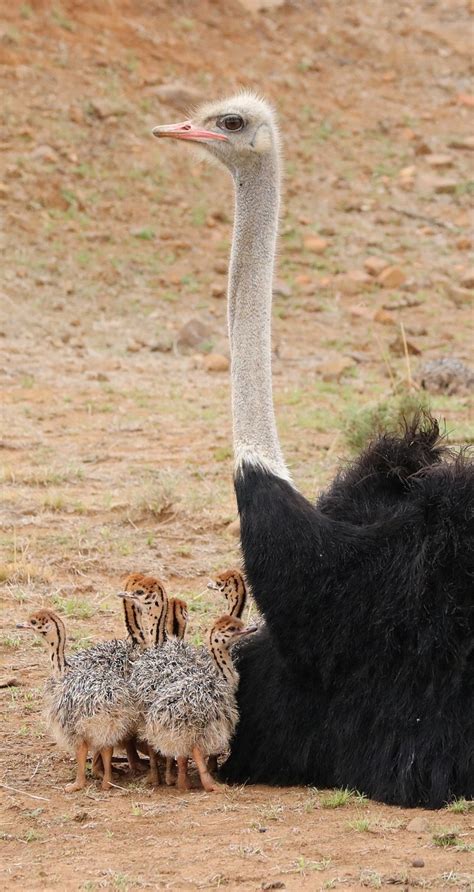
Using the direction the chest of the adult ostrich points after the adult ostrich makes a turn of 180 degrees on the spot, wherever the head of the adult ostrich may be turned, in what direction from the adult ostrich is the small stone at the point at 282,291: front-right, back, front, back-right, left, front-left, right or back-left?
left

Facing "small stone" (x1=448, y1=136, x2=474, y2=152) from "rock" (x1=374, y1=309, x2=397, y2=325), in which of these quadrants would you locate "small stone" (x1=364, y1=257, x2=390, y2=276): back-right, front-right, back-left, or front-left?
front-left

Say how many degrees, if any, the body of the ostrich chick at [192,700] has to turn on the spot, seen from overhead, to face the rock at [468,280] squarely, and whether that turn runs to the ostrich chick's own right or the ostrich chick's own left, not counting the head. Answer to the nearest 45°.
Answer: approximately 90° to the ostrich chick's own left

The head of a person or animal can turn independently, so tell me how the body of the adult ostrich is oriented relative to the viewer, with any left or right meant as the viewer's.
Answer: facing to the left of the viewer

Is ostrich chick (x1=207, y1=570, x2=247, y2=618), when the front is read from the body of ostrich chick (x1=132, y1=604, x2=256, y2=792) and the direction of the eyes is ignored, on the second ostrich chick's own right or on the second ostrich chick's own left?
on the second ostrich chick's own left

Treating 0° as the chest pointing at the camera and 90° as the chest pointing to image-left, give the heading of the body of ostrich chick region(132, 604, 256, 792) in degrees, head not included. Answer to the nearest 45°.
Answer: approximately 270°

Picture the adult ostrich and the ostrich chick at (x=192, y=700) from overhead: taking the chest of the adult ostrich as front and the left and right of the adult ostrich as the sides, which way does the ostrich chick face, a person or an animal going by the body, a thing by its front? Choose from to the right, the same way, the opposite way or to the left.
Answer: the opposite way

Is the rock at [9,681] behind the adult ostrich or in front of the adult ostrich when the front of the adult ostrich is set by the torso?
in front

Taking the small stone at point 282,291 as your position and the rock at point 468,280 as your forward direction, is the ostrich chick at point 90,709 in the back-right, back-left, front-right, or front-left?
back-right

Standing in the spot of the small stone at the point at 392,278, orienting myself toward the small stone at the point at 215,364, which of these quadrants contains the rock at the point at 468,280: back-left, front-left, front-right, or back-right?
back-left
